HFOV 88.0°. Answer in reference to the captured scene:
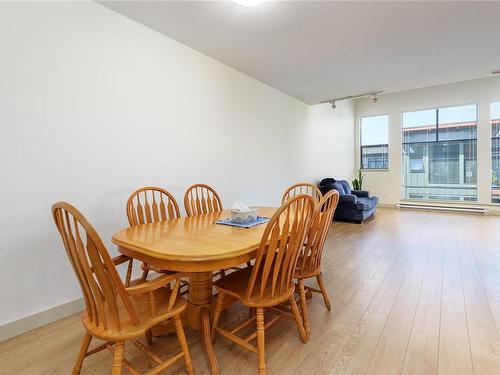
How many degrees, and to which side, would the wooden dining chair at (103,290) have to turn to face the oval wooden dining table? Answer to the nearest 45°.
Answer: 0° — it already faces it

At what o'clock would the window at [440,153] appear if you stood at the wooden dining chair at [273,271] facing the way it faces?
The window is roughly at 3 o'clock from the wooden dining chair.

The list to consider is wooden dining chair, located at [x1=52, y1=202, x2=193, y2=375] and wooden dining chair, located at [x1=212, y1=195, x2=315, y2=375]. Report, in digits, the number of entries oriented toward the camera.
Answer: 0

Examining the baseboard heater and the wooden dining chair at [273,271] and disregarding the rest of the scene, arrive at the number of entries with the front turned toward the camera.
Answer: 1

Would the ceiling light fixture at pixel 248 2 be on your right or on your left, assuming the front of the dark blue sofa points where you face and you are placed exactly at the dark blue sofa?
on your right

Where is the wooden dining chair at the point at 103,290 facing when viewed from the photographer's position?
facing away from the viewer and to the right of the viewer

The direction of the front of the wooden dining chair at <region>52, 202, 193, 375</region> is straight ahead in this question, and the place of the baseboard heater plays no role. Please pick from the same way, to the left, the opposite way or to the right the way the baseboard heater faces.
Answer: the opposite way

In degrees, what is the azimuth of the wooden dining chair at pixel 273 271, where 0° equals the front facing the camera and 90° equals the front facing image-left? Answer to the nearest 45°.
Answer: approximately 135°

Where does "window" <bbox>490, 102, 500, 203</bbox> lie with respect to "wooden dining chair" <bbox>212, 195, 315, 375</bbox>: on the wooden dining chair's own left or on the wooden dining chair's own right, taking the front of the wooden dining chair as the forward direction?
on the wooden dining chair's own right

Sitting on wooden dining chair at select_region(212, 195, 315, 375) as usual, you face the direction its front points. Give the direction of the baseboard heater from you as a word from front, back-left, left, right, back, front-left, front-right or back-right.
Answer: right

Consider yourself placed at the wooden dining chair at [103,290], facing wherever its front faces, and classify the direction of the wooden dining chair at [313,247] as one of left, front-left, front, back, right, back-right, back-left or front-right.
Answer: front-right
